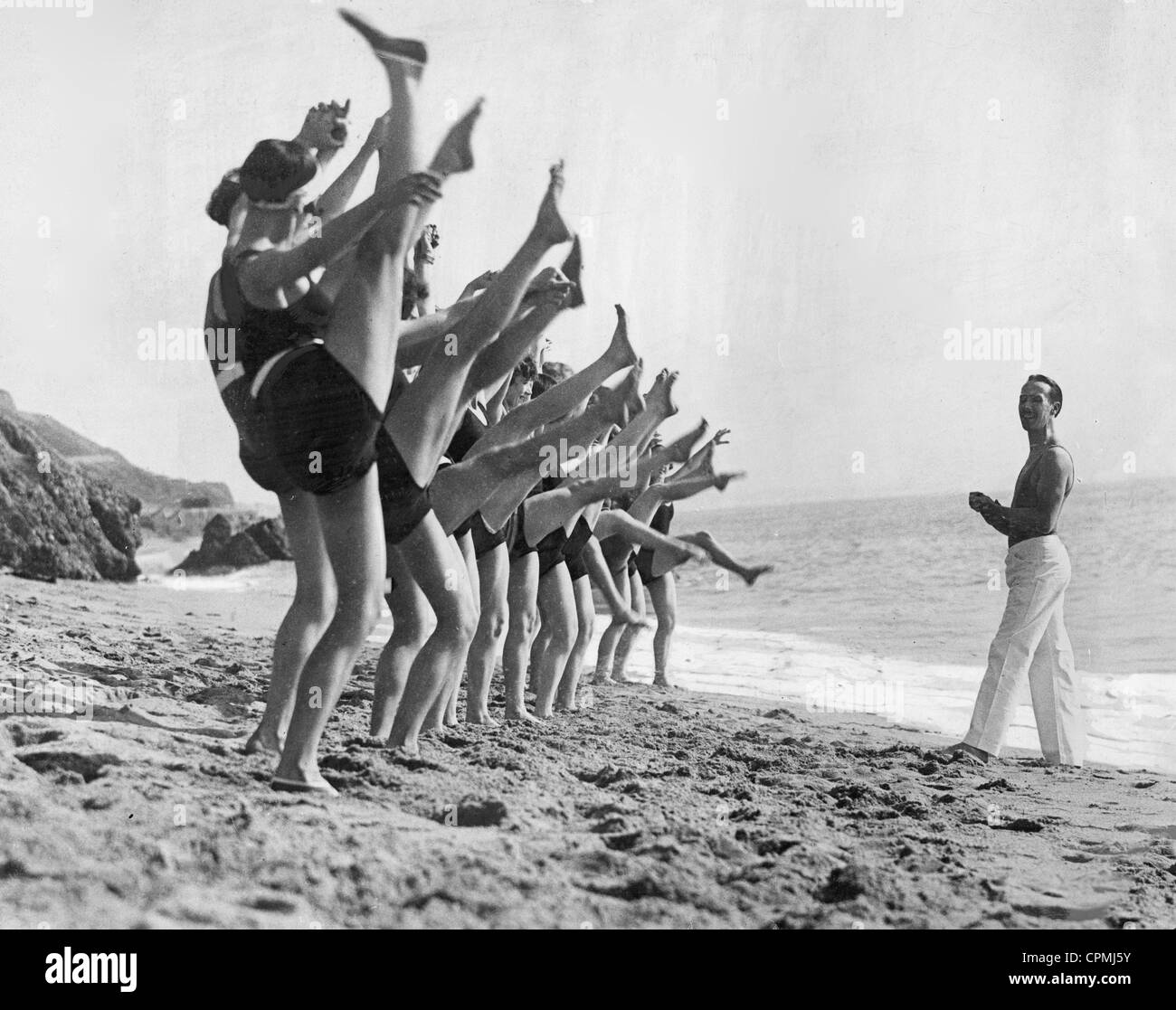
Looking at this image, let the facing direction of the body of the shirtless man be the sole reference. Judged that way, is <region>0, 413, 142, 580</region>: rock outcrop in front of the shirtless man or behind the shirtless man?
in front

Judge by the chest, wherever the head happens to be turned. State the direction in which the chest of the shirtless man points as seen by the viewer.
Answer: to the viewer's left

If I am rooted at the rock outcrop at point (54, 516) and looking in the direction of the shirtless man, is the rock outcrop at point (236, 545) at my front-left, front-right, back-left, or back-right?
back-left

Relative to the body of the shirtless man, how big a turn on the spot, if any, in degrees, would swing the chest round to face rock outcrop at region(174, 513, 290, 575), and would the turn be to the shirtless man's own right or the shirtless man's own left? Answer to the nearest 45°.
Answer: approximately 45° to the shirtless man's own right
